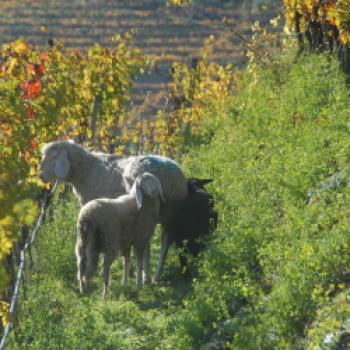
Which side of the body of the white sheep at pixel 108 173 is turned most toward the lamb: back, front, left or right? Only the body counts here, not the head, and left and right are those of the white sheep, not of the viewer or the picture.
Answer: left

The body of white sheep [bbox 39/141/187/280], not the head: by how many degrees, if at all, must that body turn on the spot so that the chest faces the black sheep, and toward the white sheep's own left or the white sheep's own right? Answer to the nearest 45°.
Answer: approximately 135° to the white sheep's own left

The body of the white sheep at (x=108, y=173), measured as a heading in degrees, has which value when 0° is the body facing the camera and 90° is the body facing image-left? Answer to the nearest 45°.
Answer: approximately 90°
